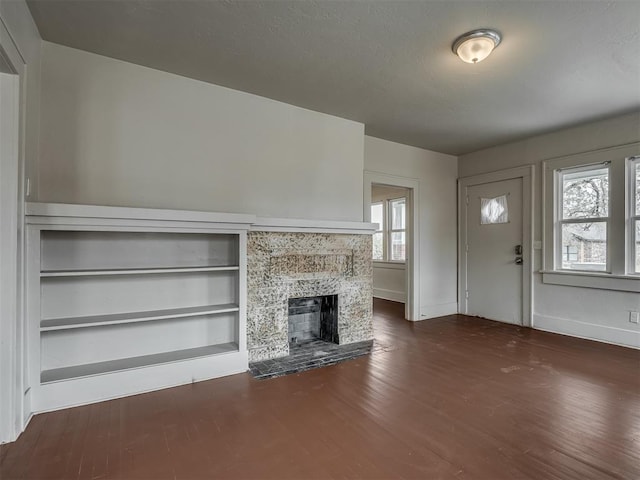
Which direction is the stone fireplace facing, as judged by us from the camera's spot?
facing the viewer and to the right of the viewer

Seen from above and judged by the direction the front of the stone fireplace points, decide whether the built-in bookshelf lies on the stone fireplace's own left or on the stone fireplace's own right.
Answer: on the stone fireplace's own right

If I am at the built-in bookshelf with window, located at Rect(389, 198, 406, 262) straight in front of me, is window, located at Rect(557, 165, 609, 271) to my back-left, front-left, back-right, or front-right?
front-right

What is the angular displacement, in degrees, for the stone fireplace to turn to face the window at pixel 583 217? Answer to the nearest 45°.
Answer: approximately 45° to its left

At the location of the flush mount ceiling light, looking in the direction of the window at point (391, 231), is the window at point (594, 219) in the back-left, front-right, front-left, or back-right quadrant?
front-right

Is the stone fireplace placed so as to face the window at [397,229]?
no

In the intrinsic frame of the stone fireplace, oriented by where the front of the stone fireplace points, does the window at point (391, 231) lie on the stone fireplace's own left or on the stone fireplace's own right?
on the stone fireplace's own left

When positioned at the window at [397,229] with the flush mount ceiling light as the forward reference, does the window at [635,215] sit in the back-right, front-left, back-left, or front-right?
front-left

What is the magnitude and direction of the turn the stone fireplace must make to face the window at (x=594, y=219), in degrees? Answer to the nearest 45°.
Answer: approximately 45° to its left

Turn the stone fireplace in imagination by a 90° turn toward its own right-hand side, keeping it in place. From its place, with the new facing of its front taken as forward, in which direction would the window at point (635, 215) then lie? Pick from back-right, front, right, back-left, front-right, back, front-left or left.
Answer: back-left
